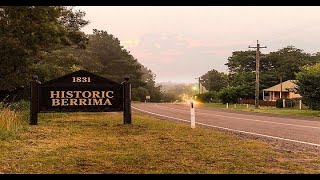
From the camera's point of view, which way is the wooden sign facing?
toward the camera

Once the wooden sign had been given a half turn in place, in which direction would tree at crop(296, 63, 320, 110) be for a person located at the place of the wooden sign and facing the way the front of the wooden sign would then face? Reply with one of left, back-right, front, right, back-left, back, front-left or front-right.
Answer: front-right

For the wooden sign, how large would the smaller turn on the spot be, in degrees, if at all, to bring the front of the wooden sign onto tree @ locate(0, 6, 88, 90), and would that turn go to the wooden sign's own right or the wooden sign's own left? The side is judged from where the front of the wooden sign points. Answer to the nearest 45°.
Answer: approximately 135° to the wooden sign's own right
